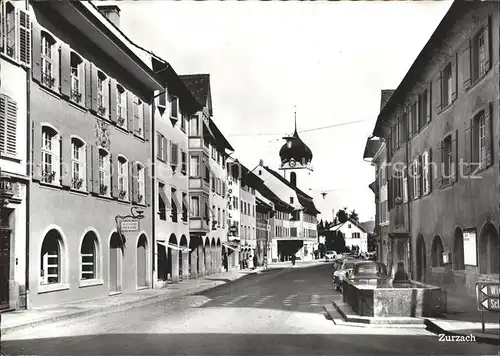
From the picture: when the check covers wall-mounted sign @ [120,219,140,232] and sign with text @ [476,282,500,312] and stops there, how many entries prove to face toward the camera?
2

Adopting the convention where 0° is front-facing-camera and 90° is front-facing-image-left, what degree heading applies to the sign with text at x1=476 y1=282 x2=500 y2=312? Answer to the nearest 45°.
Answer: approximately 0°

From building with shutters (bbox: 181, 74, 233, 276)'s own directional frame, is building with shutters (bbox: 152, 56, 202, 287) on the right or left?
on its right

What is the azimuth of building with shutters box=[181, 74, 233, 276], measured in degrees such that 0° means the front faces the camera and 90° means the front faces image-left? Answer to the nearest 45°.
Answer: approximately 315°

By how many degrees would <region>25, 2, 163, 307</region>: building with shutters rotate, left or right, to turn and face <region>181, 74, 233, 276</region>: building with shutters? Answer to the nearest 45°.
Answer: approximately 135° to its left
